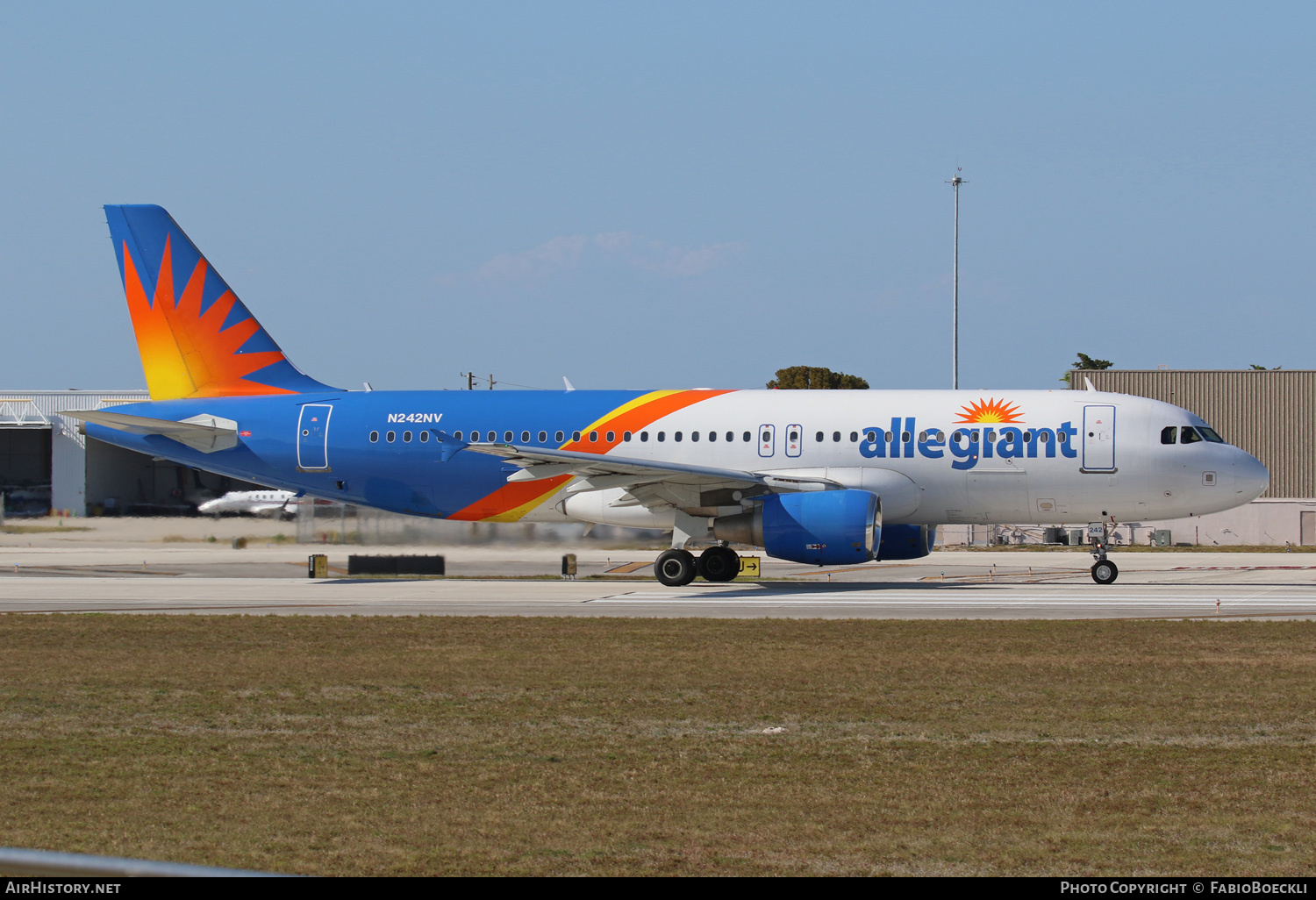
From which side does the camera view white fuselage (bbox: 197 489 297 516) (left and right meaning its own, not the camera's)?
left

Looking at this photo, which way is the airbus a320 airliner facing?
to the viewer's right

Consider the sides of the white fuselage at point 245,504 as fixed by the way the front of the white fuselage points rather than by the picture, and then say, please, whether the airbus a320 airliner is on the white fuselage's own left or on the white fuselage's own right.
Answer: on the white fuselage's own left

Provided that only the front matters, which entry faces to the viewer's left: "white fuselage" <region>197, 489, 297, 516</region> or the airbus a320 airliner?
the white fuselage

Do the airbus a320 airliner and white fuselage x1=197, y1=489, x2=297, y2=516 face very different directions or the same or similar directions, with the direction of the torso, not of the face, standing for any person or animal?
very different directions

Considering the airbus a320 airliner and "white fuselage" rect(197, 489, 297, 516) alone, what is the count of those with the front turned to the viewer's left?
1

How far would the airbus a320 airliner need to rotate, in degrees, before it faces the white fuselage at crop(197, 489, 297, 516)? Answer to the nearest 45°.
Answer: approximately 135° to its left
